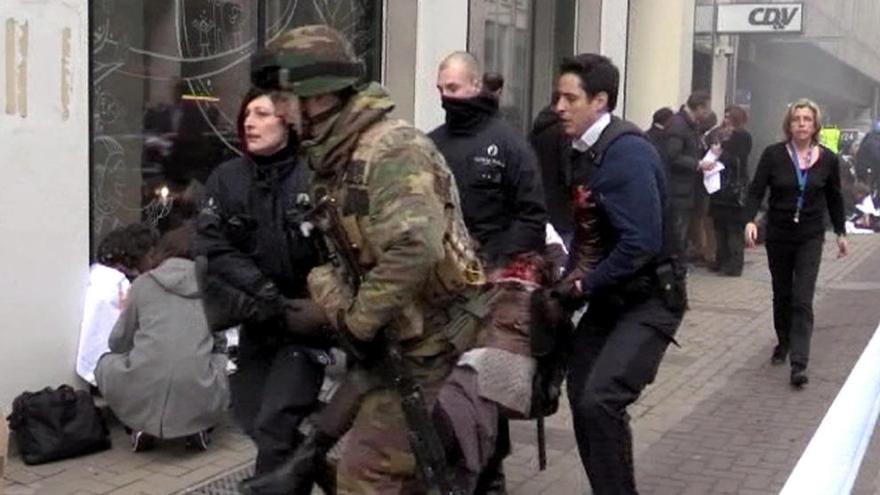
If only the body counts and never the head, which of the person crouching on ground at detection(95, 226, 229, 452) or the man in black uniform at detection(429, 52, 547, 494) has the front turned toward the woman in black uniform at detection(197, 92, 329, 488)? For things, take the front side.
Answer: the man in black uniform at detection(429, 52, 547, 494)

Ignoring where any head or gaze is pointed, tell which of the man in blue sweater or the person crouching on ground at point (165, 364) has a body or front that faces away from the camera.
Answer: the person crouching on ground

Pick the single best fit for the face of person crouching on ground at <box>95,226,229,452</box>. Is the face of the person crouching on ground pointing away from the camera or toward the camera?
away from the camera

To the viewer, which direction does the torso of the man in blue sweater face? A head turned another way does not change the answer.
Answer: to the viewer's left

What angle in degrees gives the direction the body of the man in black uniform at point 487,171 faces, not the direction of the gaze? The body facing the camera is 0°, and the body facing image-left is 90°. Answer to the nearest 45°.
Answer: approximately 45°

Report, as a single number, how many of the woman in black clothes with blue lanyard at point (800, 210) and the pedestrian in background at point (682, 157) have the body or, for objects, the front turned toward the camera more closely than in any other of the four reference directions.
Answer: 1

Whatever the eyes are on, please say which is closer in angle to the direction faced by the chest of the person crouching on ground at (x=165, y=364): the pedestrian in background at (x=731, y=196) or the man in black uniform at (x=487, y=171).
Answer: the pedestrian in background

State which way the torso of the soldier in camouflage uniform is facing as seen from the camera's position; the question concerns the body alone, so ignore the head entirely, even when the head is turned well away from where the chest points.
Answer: to the viewer's left

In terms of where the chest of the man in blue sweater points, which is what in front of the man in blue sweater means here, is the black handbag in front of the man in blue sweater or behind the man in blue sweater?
in front
